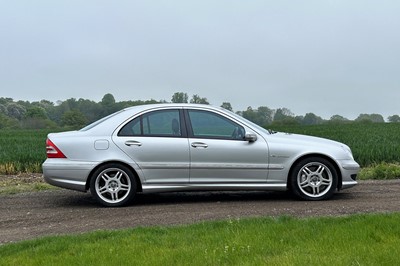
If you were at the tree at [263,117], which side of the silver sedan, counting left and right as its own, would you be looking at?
left

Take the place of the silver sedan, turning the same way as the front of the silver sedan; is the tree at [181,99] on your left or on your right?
on your left

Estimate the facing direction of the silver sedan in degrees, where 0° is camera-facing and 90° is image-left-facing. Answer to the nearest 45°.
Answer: approximately 270°
